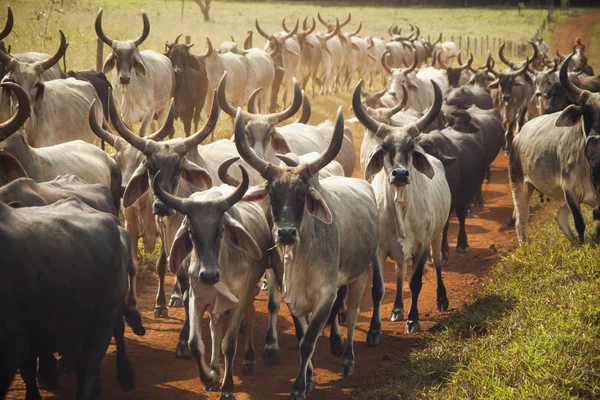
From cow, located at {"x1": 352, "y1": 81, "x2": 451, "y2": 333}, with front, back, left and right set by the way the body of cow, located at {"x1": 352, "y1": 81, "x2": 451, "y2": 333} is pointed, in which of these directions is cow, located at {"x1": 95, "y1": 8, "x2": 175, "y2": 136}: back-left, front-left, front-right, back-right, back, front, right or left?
back-right

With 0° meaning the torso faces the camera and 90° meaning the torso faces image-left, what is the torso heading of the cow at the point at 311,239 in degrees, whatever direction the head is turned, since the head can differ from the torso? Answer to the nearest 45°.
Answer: approximately 45°

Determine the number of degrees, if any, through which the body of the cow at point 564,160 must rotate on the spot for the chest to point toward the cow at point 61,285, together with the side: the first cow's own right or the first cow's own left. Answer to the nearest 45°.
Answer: approximately 90° to the first cow's own right

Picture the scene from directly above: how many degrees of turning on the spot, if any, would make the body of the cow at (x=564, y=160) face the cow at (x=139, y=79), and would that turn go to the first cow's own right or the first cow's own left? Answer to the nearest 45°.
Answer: approximately 135° to the first cow's own right

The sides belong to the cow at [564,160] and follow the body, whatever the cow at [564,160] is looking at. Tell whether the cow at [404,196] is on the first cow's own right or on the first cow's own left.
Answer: on the first cow's own right

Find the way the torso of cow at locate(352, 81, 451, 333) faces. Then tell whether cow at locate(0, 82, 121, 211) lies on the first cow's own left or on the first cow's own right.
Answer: on the first cow's own right

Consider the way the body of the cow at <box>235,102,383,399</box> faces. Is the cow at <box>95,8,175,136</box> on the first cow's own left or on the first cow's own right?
on the first cow's own right
